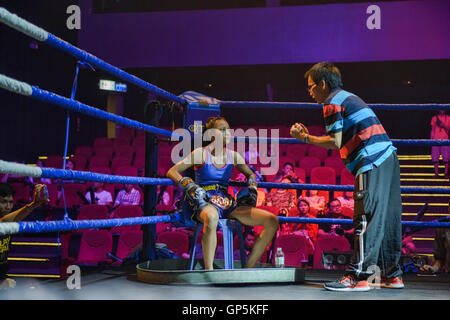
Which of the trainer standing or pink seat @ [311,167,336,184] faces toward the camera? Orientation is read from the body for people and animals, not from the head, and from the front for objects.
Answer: the pink seat

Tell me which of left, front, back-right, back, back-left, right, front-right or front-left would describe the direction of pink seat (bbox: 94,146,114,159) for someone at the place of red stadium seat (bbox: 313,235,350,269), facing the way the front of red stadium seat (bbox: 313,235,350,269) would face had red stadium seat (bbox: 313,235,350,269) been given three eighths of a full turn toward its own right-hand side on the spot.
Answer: front

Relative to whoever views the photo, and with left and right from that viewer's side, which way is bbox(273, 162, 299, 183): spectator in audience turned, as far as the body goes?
facing the viewer

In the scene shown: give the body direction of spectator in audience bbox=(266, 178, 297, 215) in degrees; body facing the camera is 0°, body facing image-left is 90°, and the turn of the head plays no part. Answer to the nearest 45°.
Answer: approximately 0°

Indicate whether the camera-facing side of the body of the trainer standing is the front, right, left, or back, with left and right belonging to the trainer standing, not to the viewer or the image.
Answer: left

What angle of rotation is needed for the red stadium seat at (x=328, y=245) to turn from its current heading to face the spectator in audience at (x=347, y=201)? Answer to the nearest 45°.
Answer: approximately 180°

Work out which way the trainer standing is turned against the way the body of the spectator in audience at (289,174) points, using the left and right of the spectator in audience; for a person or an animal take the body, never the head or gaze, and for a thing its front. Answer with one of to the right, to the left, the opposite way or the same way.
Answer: to the right

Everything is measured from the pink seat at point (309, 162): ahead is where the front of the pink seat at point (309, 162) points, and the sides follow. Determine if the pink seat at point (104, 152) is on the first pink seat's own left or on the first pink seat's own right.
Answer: on the first pink seat's own right

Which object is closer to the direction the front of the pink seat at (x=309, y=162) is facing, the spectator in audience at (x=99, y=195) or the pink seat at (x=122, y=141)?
the spectator in audience

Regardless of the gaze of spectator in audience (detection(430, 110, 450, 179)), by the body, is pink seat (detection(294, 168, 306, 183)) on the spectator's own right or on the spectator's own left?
on the spectator's own right

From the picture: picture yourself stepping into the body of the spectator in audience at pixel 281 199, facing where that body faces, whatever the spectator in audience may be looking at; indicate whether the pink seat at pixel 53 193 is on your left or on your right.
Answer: on your right

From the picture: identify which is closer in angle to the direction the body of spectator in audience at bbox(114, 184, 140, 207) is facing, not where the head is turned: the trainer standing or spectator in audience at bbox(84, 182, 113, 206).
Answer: the trainer standing

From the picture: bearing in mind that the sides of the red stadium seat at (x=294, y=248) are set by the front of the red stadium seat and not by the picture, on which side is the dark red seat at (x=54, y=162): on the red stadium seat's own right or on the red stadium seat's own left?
on the red stadium seat's own right

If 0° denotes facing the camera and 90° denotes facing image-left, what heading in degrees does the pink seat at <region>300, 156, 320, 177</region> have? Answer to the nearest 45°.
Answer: approximately 0°

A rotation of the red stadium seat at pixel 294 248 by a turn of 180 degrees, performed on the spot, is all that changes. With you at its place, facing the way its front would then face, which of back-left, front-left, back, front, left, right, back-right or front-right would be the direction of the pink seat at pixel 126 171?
front-left

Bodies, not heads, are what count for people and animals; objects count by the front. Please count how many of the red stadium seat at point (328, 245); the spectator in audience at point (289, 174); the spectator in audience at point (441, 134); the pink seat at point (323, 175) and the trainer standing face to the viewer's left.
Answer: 1

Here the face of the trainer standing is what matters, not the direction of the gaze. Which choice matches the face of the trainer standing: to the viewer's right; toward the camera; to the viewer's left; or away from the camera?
to the viewer's left

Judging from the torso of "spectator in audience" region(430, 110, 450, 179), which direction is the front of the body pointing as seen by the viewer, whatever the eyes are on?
toward the camera

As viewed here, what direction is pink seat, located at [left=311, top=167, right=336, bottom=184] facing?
toward the camera

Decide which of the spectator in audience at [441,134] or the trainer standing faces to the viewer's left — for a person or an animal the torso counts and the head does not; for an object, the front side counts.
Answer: the trainer standing
